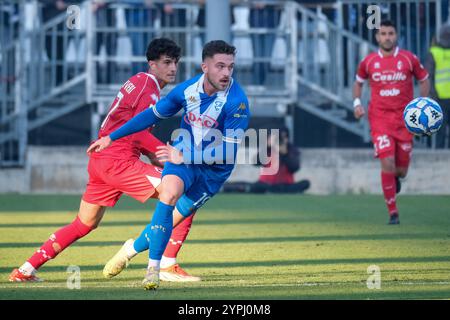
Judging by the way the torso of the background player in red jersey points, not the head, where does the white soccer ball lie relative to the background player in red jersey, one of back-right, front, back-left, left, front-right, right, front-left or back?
front

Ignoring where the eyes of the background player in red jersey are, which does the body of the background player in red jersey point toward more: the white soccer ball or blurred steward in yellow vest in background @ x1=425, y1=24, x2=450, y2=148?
the white soccer ball

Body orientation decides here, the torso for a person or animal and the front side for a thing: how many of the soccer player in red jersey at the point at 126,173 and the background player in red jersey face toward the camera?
1

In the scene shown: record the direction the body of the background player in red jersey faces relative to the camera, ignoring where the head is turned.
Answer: toward the camera

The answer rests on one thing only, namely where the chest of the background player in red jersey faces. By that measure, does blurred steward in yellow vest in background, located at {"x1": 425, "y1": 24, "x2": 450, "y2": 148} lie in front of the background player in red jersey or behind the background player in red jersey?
behind

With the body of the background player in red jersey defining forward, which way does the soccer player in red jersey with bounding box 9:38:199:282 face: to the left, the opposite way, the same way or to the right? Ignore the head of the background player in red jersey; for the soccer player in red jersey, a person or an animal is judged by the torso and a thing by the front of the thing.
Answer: to the left

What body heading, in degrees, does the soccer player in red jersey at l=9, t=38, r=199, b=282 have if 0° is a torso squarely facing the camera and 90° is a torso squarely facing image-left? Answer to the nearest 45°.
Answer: approximately 270°

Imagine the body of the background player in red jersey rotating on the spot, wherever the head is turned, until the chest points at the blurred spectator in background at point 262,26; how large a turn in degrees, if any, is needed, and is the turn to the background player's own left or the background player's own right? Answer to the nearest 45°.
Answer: approximately 180°

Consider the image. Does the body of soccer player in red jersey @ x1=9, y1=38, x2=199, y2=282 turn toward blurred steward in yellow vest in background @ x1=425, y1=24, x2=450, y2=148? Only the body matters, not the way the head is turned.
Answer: no

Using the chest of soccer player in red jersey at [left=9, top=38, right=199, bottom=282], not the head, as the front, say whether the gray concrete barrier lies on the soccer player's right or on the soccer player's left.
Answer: on the soccer player's left

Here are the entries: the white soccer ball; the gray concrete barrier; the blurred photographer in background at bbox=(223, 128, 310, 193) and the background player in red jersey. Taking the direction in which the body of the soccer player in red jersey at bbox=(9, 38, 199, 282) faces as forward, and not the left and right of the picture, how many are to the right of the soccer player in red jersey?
0

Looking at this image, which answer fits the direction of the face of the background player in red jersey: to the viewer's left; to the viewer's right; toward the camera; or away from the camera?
toward the camera

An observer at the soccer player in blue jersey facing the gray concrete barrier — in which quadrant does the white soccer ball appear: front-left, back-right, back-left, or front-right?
front-right

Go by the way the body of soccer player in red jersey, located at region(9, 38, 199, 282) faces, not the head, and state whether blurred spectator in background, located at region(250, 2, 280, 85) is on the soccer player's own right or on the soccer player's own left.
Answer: on the soccer player's own left

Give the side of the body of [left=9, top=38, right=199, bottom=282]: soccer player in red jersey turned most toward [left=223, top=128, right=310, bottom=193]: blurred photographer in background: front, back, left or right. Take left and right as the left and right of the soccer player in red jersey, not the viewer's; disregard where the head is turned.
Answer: left

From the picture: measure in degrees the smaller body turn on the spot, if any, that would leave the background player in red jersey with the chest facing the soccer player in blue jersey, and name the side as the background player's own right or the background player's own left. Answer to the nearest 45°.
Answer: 0° — they already face them
